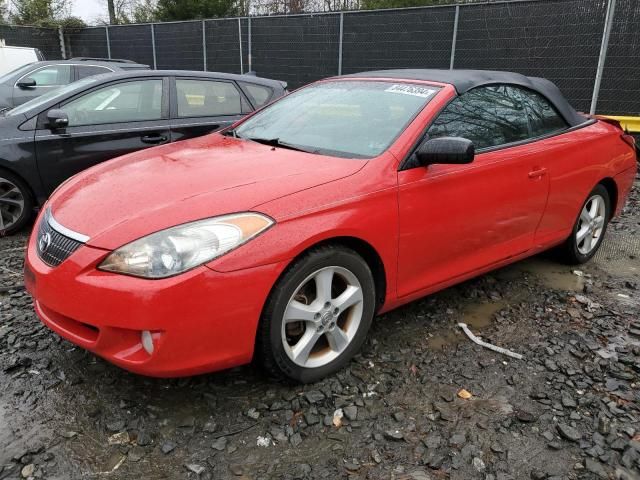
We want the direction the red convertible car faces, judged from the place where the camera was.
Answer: facing the viewer and to the left of the viewer

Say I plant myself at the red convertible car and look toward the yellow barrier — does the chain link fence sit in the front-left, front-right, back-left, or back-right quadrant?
front-left

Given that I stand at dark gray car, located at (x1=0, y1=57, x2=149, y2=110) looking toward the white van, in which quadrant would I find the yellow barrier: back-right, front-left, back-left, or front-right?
back-right

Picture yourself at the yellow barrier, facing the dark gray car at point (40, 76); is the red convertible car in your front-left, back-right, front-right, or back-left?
front-left

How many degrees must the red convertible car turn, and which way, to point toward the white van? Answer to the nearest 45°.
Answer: approximately 90° to its right

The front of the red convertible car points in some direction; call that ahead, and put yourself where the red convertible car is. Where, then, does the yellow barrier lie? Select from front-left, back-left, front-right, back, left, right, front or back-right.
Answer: back

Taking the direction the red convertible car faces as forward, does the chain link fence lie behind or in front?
behind

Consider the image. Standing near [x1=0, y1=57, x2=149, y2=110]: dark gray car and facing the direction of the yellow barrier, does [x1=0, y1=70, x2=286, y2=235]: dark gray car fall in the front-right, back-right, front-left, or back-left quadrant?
front-right

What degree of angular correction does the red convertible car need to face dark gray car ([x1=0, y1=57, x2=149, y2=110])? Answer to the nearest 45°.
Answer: approximately 90° to its right

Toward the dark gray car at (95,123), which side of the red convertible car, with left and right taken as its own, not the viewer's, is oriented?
right

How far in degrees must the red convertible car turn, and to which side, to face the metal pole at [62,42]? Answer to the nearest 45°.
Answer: approximately 90° to its right

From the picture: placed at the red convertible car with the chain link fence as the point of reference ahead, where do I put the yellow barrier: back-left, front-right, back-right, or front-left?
front-right
